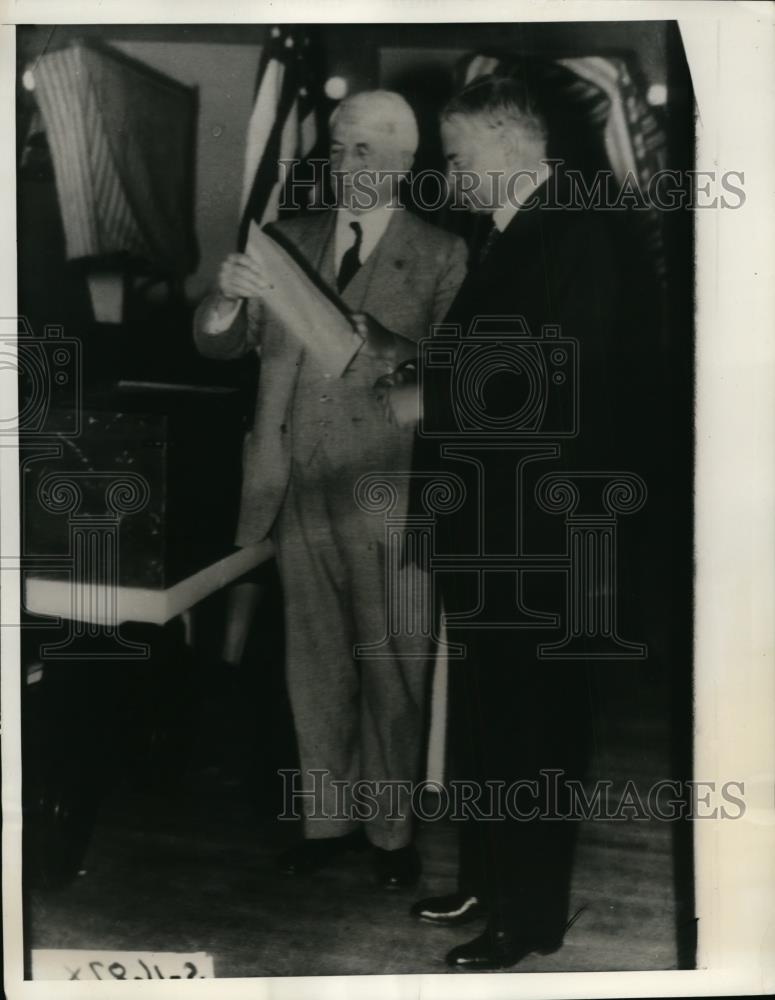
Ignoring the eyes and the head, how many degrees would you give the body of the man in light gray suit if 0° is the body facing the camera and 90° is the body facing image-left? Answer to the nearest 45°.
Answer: approximately 45°
